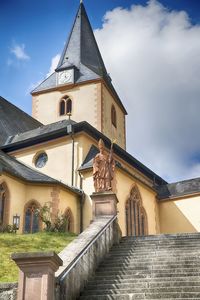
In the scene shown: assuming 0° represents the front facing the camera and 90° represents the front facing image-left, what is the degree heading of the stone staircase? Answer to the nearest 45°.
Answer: approximately 0°

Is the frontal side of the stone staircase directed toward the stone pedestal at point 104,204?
no

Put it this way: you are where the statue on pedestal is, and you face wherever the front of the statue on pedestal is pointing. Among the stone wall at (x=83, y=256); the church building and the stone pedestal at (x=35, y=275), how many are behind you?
1

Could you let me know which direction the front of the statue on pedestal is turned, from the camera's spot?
facing the viewer

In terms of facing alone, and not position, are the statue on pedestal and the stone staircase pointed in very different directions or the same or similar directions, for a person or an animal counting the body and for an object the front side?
same or similar directions

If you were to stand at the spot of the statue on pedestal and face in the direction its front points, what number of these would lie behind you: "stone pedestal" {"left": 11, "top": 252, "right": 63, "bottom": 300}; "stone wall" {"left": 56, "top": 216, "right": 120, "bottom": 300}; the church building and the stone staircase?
1

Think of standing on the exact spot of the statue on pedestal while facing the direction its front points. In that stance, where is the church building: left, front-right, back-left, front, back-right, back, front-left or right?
back

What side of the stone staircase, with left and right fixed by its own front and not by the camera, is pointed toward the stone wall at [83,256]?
right

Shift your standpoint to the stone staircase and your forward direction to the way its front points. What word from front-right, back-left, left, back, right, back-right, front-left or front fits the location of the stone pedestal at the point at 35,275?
front-right

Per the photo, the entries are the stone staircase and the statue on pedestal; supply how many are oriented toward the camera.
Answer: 2

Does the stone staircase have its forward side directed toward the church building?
no

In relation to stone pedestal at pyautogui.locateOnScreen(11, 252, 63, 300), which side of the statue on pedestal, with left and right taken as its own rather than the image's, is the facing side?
front
